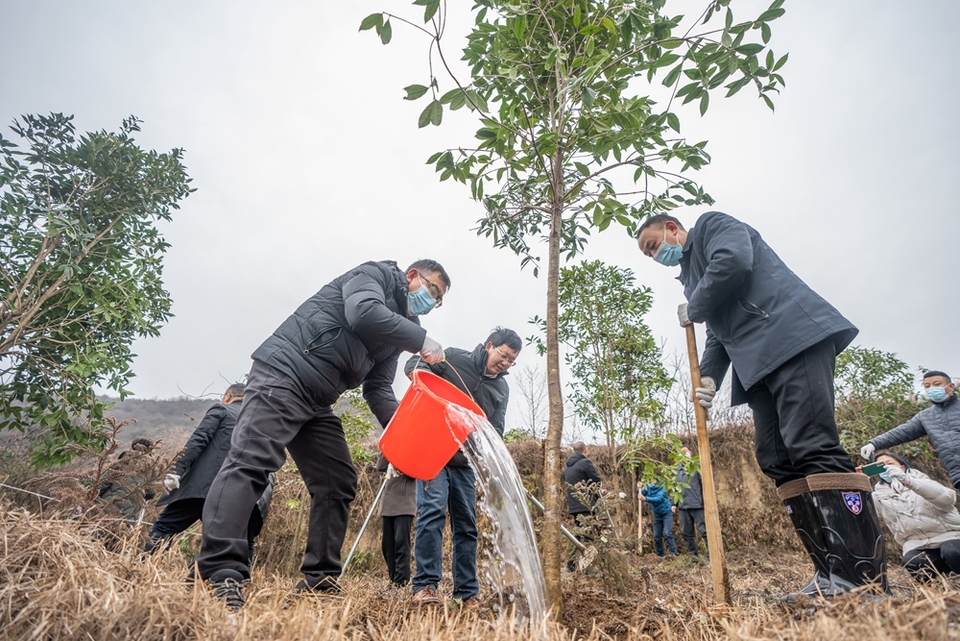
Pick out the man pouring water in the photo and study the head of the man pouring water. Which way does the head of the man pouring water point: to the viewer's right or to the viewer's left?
to the viewer's right

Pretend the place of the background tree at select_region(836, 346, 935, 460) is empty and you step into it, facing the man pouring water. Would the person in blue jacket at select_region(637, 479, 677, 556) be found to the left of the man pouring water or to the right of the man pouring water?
right

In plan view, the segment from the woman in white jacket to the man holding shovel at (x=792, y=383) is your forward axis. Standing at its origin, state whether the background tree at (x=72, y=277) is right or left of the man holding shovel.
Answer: right

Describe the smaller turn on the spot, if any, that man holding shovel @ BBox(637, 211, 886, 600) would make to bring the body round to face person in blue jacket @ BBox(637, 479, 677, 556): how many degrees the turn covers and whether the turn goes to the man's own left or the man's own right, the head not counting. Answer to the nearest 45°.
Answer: approximately 90° to the man's own right

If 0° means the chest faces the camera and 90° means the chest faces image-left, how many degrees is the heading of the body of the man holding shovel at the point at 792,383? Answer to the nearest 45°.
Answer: approximately 90°

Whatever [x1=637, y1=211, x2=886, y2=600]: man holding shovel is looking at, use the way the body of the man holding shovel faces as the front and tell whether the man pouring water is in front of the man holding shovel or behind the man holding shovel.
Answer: in front

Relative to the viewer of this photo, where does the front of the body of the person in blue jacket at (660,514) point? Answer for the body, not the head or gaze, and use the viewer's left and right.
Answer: facing the viewer and to the left of the viewer

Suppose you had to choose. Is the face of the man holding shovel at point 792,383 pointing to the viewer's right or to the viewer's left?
to the viewer's left
